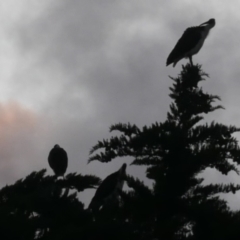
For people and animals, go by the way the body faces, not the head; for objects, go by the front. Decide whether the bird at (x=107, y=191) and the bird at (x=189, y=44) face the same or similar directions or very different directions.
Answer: same or similar directions

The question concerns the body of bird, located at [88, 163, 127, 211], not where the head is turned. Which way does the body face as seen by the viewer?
to the viewer's right

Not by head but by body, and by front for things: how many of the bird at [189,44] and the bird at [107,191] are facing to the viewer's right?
2

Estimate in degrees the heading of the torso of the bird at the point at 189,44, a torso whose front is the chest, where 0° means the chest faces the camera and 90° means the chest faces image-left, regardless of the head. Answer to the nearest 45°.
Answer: approximately 270°

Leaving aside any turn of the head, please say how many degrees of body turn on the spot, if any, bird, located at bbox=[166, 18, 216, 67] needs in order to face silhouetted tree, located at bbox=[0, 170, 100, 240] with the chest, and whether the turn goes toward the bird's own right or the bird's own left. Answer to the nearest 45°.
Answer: approximately 180°

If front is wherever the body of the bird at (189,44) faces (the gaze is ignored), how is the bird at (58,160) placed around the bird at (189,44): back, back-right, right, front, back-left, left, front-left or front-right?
back
